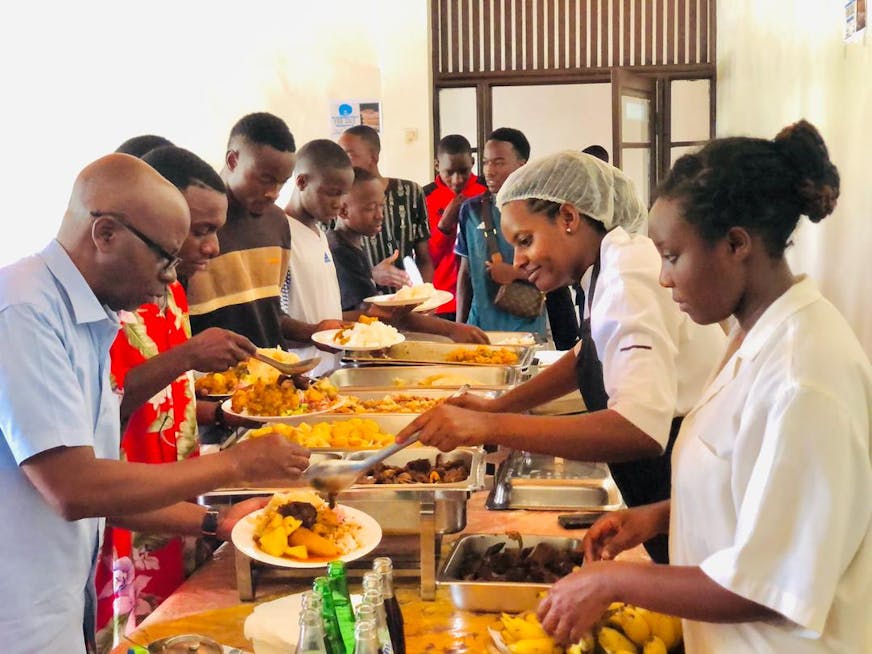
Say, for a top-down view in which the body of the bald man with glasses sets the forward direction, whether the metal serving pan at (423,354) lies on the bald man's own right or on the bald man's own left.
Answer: on the bald man's own left

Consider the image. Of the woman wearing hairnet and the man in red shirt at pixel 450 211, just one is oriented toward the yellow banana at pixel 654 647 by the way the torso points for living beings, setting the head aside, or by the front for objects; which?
the man in red shirt

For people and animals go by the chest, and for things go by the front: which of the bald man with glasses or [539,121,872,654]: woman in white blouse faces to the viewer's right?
the bald man with glasses

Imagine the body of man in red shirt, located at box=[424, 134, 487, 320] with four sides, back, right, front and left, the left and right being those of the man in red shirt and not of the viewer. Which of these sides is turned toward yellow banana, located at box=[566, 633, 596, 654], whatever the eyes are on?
front

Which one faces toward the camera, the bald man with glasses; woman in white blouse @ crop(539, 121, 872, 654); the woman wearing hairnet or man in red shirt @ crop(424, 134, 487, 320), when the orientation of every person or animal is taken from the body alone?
the man in red shirt

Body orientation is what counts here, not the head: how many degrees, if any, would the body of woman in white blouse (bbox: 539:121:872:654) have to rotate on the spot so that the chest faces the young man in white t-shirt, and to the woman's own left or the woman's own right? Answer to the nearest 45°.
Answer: approximately 45° to the woman's own right

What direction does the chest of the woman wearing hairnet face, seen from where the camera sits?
to the viewer's left

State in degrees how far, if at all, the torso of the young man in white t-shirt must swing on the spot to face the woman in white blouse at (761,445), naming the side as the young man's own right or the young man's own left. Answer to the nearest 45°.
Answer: approximately 45° to the young man's own right

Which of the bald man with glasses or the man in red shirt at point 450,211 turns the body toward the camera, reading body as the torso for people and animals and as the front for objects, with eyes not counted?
the man in red shirt

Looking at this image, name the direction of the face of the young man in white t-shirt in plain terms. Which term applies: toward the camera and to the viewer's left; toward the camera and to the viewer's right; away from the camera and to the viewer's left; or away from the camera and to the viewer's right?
toward the camera and to the viewer's right

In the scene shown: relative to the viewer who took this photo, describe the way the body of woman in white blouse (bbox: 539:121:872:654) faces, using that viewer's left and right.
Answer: facing to the left of the viewer

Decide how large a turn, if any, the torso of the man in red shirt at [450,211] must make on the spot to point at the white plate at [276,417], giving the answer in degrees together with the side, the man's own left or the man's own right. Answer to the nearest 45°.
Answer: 0° — they already face it

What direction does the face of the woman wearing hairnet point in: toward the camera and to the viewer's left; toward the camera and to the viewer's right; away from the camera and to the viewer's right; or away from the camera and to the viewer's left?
toward the camera and to the viewer's left

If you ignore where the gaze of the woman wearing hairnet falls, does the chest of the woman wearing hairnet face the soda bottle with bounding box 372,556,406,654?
no

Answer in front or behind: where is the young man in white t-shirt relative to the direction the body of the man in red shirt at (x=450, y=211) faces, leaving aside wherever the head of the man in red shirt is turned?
in front

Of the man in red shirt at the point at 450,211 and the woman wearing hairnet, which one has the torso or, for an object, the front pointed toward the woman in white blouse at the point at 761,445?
the man in red shirt

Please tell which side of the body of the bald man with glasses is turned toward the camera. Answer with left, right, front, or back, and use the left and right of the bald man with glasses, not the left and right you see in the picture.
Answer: right

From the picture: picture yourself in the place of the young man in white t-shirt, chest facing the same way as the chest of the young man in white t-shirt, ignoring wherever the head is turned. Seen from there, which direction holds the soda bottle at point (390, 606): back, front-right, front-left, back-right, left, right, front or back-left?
front-right

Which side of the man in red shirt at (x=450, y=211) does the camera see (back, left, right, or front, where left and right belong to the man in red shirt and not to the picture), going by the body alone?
front
